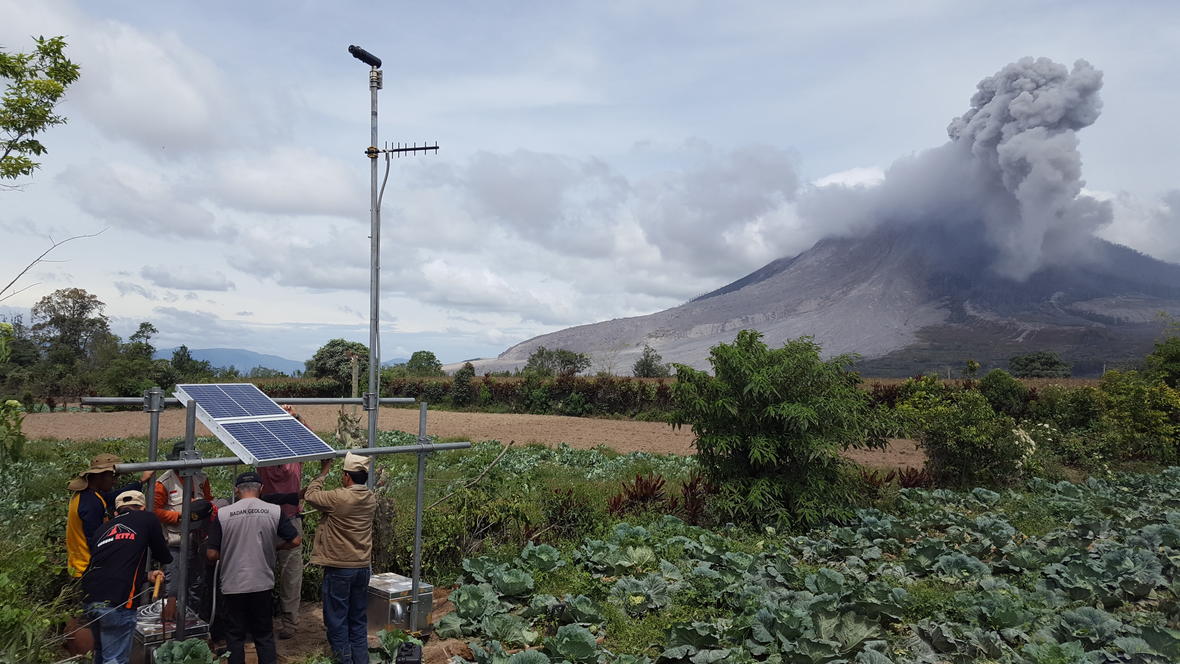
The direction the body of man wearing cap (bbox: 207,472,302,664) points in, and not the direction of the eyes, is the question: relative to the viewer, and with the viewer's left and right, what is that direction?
facing away from the viewer

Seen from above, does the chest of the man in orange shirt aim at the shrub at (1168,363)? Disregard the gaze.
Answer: no

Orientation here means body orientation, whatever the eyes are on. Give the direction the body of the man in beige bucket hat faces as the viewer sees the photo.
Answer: to the viewer's right

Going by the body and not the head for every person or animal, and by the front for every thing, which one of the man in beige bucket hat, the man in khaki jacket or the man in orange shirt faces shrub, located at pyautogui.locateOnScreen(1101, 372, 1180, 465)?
the man in beige bucket hat

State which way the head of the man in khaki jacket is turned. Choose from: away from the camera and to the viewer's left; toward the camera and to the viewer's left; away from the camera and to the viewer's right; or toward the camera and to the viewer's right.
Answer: away from the camera and to the viewer's left

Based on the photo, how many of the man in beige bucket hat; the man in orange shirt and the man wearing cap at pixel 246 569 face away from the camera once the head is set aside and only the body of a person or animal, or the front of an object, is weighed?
1

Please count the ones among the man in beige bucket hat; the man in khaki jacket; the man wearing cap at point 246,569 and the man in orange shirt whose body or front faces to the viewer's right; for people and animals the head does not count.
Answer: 1

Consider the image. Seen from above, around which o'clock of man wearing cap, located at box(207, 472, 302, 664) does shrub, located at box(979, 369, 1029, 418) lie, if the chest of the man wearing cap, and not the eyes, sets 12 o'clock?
The shrub is roughly at 2 o'clock from the man wearing cap.

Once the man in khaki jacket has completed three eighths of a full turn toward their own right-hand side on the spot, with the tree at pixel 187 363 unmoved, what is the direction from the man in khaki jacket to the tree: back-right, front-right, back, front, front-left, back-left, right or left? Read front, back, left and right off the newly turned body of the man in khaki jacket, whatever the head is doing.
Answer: left

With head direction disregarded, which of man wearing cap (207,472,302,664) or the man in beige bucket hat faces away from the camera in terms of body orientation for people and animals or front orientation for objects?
the man wearing cap

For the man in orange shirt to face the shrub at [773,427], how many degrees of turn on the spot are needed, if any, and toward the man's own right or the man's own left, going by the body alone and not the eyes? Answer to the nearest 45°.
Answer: approximately 90° to the man's own left

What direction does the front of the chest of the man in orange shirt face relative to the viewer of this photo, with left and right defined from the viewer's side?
facing the viewer

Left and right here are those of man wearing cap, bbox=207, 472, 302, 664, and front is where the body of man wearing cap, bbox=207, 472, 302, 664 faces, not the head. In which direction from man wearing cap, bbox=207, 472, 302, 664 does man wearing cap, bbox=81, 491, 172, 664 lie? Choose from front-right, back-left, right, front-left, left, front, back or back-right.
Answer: left

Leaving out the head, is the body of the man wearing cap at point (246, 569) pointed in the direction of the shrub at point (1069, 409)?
no

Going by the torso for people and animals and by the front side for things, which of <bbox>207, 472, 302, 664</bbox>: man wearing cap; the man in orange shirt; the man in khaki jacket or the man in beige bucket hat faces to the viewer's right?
the man in beige bucket hat

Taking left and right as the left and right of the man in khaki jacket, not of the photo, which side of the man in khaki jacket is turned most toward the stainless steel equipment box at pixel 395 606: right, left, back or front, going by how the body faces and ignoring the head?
right

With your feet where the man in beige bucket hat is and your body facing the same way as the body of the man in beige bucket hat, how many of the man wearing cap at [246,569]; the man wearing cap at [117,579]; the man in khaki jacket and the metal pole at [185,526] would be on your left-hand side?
0

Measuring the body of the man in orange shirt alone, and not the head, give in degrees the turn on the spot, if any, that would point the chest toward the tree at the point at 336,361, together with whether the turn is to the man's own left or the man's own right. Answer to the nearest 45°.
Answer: approximately 180°

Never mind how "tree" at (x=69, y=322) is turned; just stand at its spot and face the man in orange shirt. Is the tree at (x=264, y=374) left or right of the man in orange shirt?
left

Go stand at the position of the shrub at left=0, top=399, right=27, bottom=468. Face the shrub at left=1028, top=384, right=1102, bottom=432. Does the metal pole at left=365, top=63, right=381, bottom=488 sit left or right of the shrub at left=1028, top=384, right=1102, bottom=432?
right

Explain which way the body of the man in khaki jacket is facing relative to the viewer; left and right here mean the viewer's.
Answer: facing away from the viewer and to the left of the viewer
